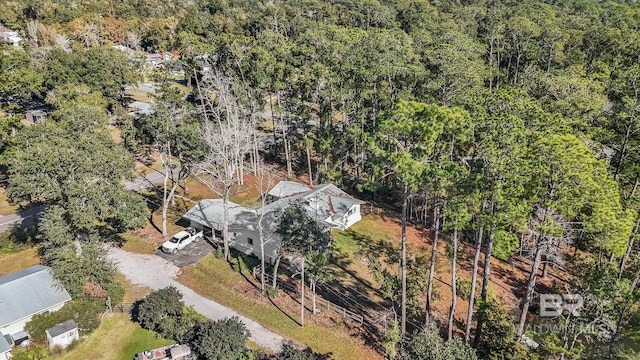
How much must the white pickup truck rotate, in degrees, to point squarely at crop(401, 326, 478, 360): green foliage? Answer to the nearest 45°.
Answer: approximately 90° to its left

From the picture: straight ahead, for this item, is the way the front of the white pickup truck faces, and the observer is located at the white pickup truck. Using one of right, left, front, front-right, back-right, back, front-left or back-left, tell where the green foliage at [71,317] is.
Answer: front

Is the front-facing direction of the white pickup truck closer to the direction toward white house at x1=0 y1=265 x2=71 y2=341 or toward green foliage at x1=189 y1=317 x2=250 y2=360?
the white house

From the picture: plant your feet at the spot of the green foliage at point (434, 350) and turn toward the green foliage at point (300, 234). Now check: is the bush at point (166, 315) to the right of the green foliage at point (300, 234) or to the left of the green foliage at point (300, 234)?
left

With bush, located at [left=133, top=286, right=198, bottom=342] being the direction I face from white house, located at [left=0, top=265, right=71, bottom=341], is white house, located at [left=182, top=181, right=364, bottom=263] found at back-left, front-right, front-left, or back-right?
front-left

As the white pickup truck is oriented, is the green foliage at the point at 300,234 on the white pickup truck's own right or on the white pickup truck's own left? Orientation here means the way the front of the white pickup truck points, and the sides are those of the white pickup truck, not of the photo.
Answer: on the white pickup truck's own left

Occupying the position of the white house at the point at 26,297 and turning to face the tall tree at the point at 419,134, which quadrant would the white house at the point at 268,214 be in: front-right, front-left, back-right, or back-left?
front-left

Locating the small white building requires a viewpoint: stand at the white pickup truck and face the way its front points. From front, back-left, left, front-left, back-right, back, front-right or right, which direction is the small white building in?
front
